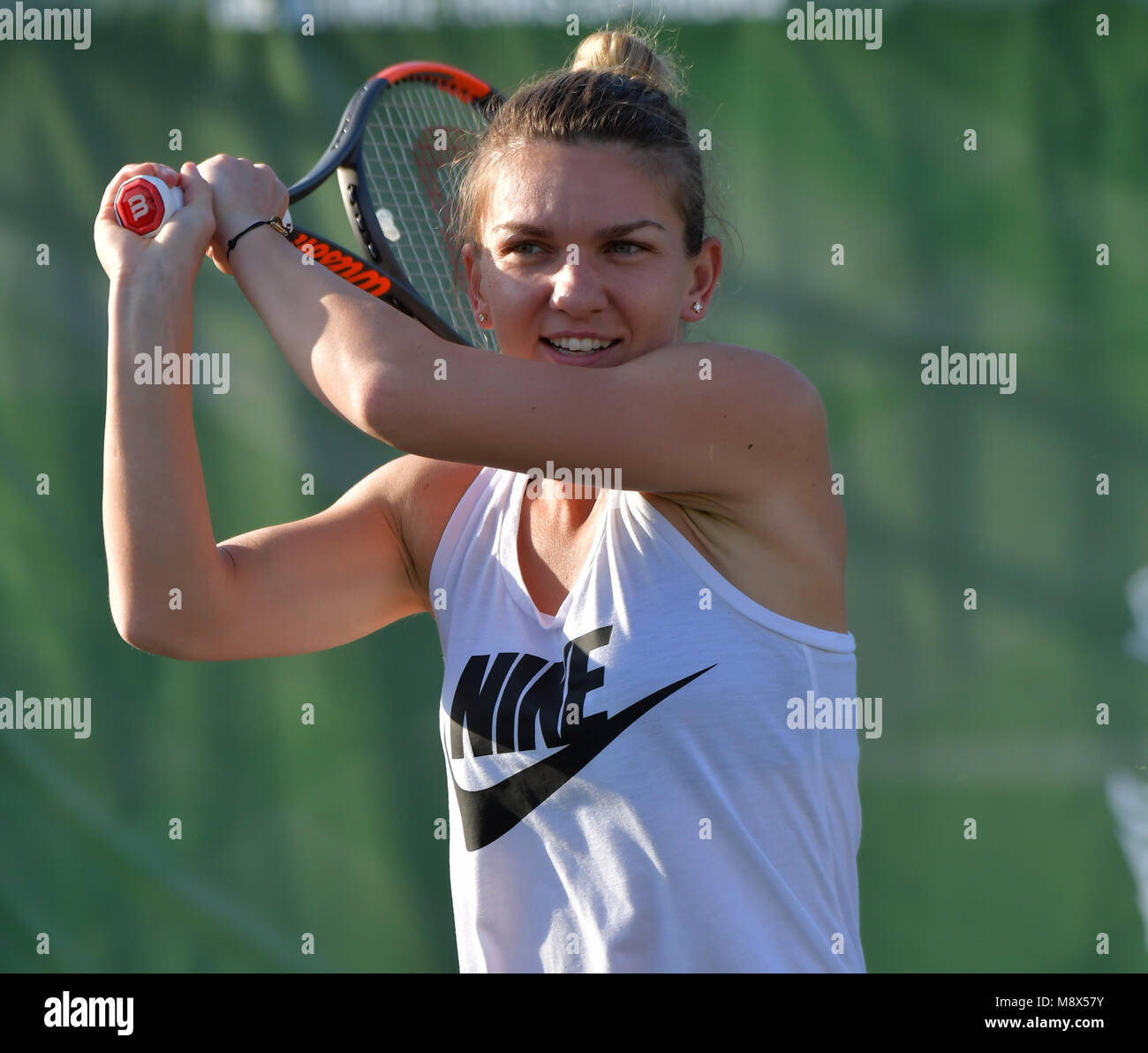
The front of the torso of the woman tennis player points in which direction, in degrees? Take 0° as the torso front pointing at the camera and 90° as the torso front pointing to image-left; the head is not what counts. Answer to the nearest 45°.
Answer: approximately 45°
